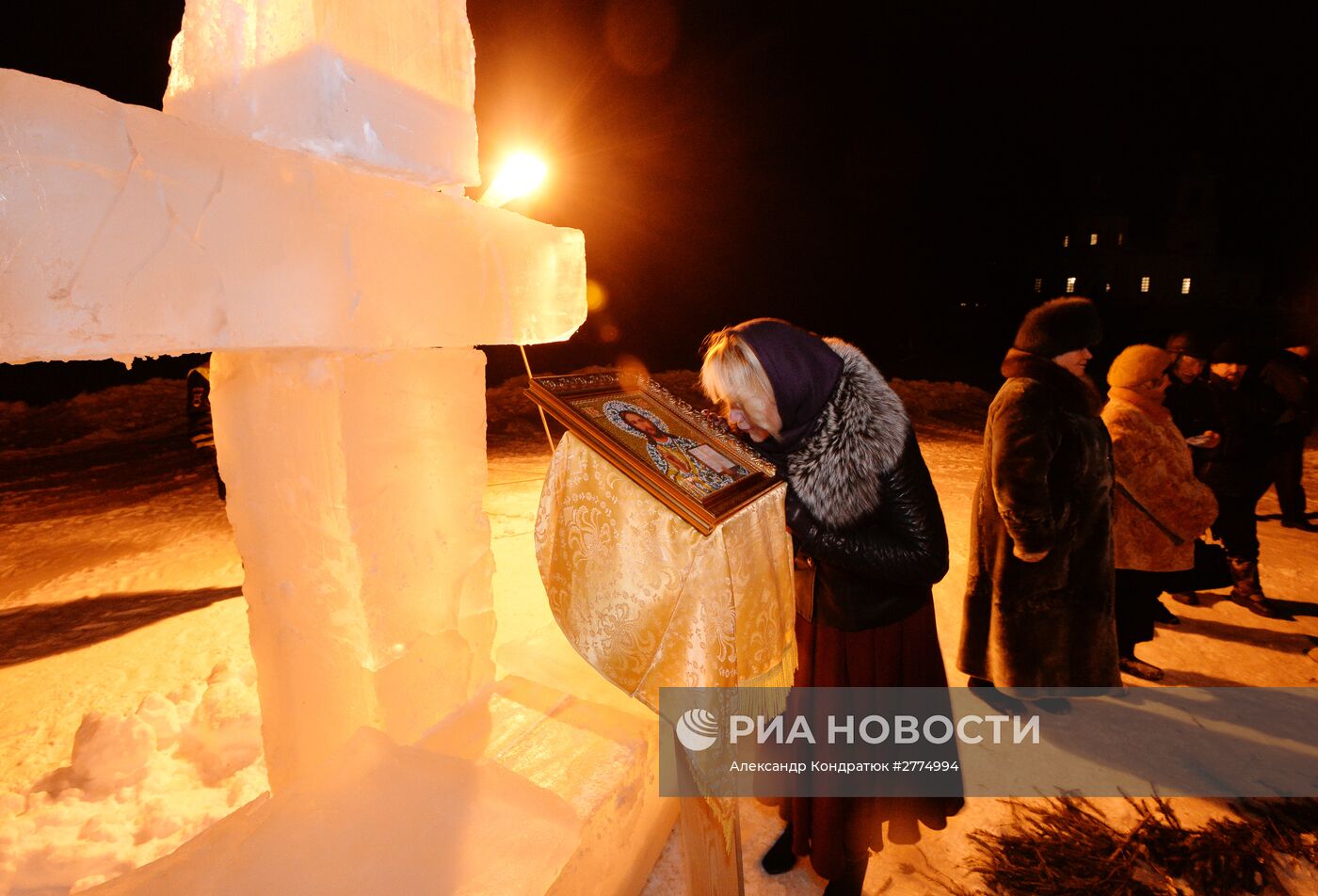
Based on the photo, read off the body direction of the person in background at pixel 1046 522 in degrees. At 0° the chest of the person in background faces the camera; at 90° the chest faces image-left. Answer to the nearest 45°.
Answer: approximately 270°

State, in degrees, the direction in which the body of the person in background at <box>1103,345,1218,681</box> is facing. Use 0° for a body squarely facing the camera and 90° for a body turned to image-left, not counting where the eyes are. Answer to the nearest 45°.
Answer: approximately 270°

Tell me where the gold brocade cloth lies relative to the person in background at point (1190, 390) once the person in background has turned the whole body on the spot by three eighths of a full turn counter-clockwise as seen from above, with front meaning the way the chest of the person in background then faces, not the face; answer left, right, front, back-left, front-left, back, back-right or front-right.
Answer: back-right

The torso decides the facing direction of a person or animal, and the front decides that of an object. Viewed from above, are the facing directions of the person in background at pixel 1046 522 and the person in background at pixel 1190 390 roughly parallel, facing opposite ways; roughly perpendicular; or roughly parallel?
roughly perpendicular

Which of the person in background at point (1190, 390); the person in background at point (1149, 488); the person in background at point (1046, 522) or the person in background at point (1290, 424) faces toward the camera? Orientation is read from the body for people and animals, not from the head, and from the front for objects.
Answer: the person in background at point (1190, 390)
